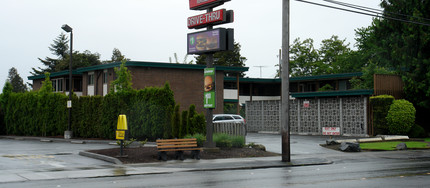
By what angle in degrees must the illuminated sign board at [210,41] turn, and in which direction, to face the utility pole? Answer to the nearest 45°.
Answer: approximately 90° to its left

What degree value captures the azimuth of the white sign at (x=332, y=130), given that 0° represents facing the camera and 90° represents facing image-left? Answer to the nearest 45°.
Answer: approximately 0°

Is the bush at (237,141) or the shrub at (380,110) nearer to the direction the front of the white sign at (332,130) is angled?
the bush

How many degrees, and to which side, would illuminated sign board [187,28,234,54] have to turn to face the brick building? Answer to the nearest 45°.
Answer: approximately 135° to its right

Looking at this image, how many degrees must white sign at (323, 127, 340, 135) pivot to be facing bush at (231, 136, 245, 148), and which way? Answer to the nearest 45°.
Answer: approximately 45° to its right

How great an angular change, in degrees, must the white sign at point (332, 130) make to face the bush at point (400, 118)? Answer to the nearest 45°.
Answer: approximately 135° to its left

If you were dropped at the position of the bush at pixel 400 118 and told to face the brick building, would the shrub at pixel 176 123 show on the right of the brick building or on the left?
left

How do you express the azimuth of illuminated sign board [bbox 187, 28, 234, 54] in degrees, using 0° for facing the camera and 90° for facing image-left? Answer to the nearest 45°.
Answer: approximately 45°

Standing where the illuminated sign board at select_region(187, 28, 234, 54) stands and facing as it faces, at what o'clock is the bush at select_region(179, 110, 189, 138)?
The bush is roughly at 4 o'clock from the illuminated sign board.

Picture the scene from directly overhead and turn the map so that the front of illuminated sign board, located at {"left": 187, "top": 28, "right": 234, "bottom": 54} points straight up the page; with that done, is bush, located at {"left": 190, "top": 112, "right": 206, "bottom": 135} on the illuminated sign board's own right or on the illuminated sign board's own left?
on the illuminated sign board's own right
